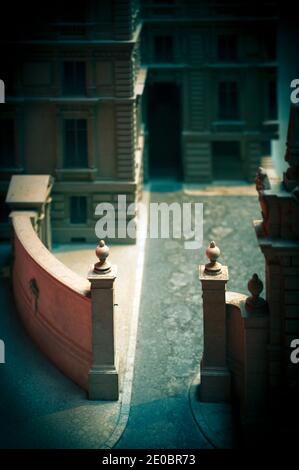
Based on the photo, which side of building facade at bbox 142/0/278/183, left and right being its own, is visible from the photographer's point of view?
front

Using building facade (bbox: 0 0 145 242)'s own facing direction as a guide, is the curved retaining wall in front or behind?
in front

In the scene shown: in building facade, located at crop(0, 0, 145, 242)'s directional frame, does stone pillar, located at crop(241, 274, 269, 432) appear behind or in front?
in front

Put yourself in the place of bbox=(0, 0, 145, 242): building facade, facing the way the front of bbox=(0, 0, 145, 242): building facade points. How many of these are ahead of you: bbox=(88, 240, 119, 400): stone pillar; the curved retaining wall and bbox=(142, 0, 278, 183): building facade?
2

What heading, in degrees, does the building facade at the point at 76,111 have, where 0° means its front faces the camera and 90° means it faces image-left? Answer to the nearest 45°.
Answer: approximately 0°

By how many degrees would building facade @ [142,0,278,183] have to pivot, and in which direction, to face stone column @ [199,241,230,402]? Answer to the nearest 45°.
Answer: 0° — it already faces it

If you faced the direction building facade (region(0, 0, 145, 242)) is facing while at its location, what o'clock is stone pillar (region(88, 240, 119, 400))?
The stone pillar is roughly at 12 o'clock from the building facade.

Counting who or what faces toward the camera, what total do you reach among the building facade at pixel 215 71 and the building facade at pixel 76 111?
2

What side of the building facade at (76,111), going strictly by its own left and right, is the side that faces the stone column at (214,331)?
front

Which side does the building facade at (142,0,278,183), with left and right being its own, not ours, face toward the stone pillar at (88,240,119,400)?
front

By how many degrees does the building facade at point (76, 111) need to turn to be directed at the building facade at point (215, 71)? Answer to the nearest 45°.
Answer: approximately 135° to its left

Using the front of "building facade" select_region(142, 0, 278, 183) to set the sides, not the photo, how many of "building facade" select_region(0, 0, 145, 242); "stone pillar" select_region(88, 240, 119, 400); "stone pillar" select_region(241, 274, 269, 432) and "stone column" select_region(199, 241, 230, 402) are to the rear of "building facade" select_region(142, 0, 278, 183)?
0

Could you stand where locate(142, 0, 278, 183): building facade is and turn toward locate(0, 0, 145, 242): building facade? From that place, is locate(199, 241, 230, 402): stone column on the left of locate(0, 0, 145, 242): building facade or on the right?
left

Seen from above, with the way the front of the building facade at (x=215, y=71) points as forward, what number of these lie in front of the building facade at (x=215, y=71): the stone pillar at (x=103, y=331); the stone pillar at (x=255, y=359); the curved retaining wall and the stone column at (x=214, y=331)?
4

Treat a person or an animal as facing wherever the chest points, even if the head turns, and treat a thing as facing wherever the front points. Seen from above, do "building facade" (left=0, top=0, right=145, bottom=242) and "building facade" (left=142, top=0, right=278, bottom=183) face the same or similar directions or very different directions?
same or similar directions

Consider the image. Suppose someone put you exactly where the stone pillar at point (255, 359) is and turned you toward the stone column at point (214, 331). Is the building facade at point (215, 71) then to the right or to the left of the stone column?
right
